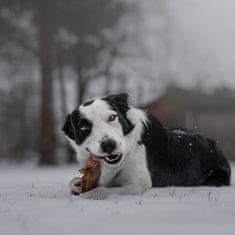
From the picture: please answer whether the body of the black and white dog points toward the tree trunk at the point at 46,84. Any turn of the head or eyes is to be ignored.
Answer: no

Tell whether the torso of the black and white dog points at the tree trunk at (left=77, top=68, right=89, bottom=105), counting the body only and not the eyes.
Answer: no

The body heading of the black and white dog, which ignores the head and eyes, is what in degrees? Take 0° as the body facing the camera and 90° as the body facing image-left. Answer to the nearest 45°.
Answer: approximately 45°
